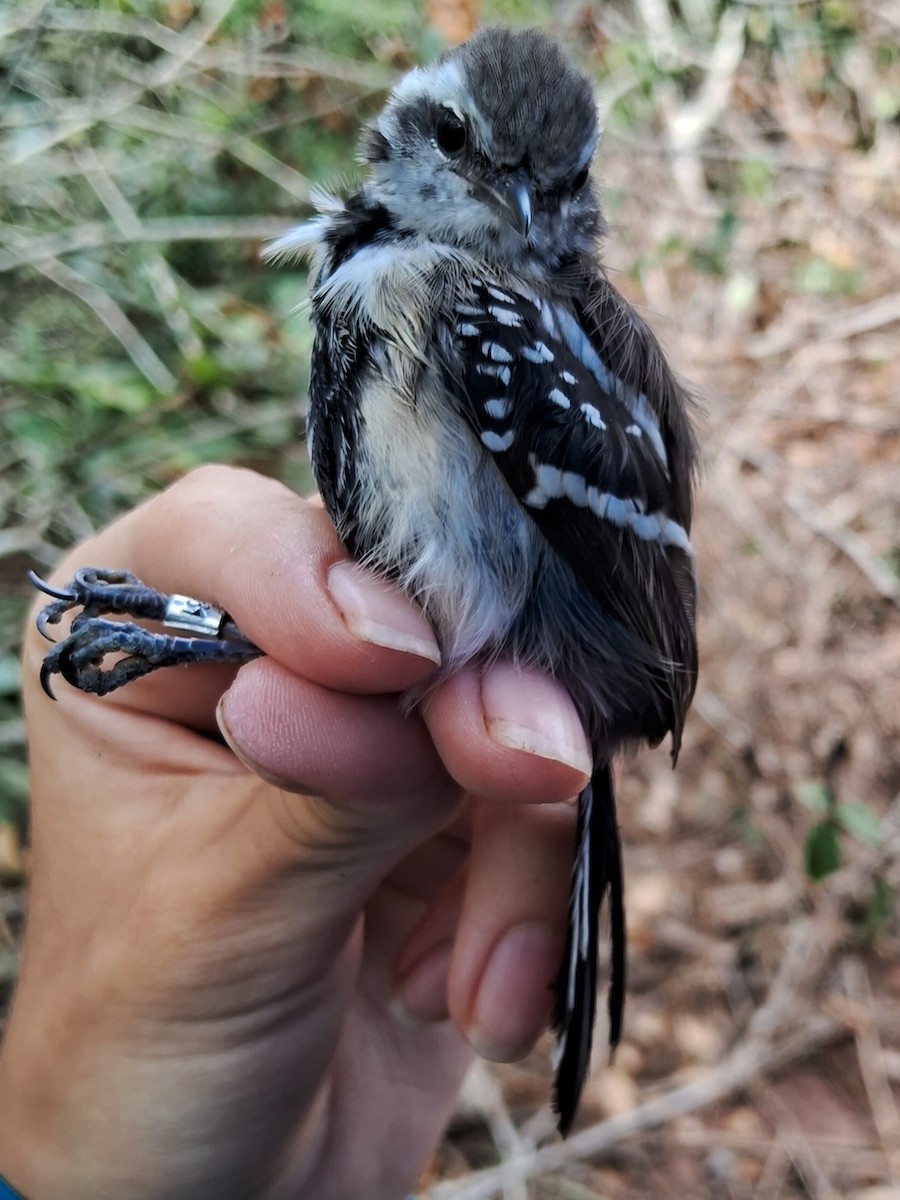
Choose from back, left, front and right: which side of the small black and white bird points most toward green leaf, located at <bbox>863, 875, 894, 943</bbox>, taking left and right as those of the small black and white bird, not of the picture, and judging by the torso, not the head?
back

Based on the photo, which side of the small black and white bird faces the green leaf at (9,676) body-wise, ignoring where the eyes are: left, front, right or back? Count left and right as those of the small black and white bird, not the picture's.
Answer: right

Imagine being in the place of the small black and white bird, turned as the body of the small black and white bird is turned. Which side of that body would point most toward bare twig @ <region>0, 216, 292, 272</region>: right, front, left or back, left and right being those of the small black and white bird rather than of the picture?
right

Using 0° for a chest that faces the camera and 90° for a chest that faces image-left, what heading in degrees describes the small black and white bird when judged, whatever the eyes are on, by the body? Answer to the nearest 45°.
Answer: approximately 45°
